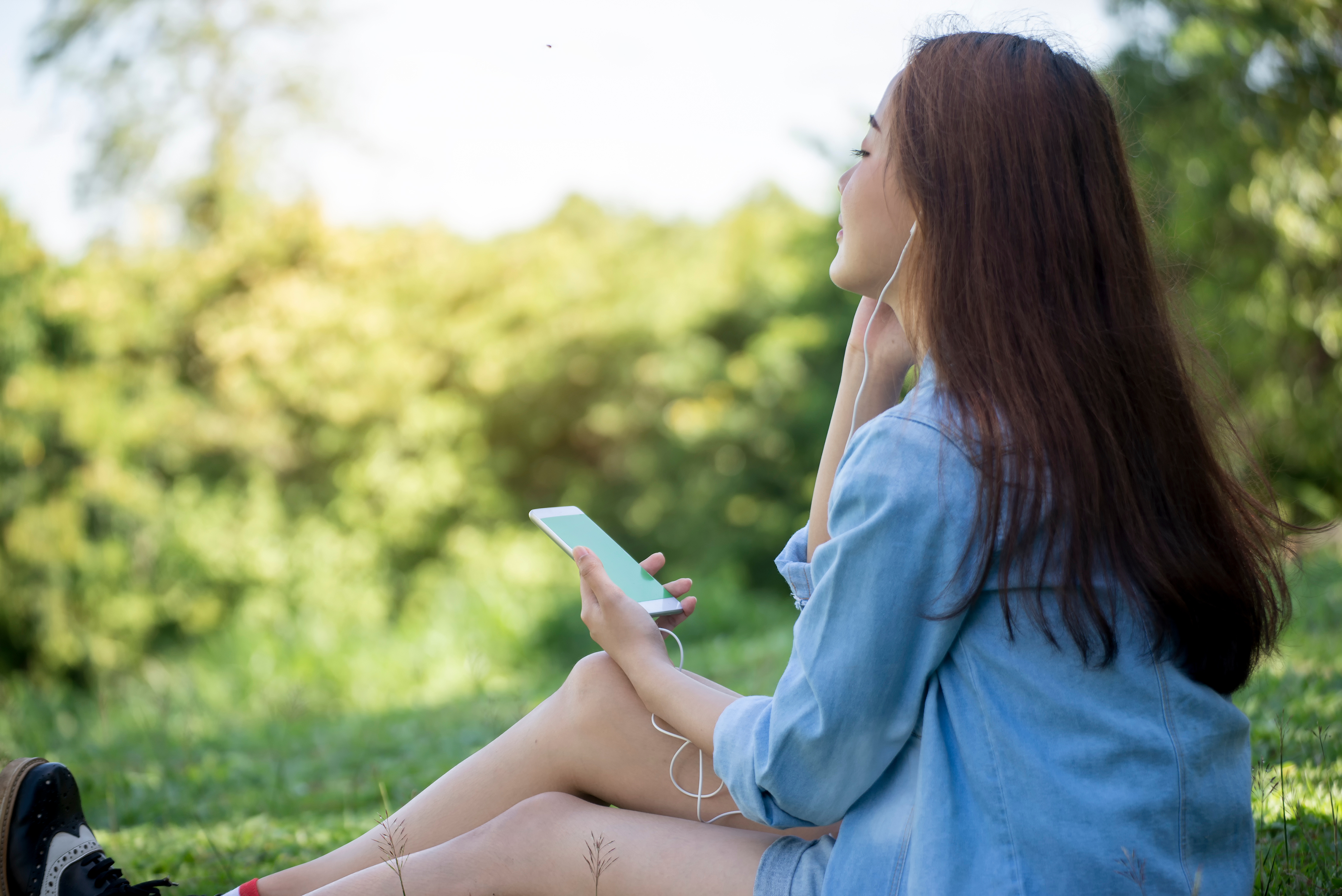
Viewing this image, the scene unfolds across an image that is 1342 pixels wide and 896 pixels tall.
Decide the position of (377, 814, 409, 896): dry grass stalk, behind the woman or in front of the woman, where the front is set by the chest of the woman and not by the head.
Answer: in front

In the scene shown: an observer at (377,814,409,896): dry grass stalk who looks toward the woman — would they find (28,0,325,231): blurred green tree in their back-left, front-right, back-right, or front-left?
back-left

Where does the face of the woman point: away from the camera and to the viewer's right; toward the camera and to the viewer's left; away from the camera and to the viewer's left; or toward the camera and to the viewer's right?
away from the camera and to the viewer's left

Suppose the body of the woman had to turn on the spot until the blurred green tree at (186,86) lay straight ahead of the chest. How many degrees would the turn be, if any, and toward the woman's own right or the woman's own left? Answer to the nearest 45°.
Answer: approximately 45° to the woman's own right

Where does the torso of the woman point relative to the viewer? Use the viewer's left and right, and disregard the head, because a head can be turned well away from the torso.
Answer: facing away from the viewer and to the left of the viewer
